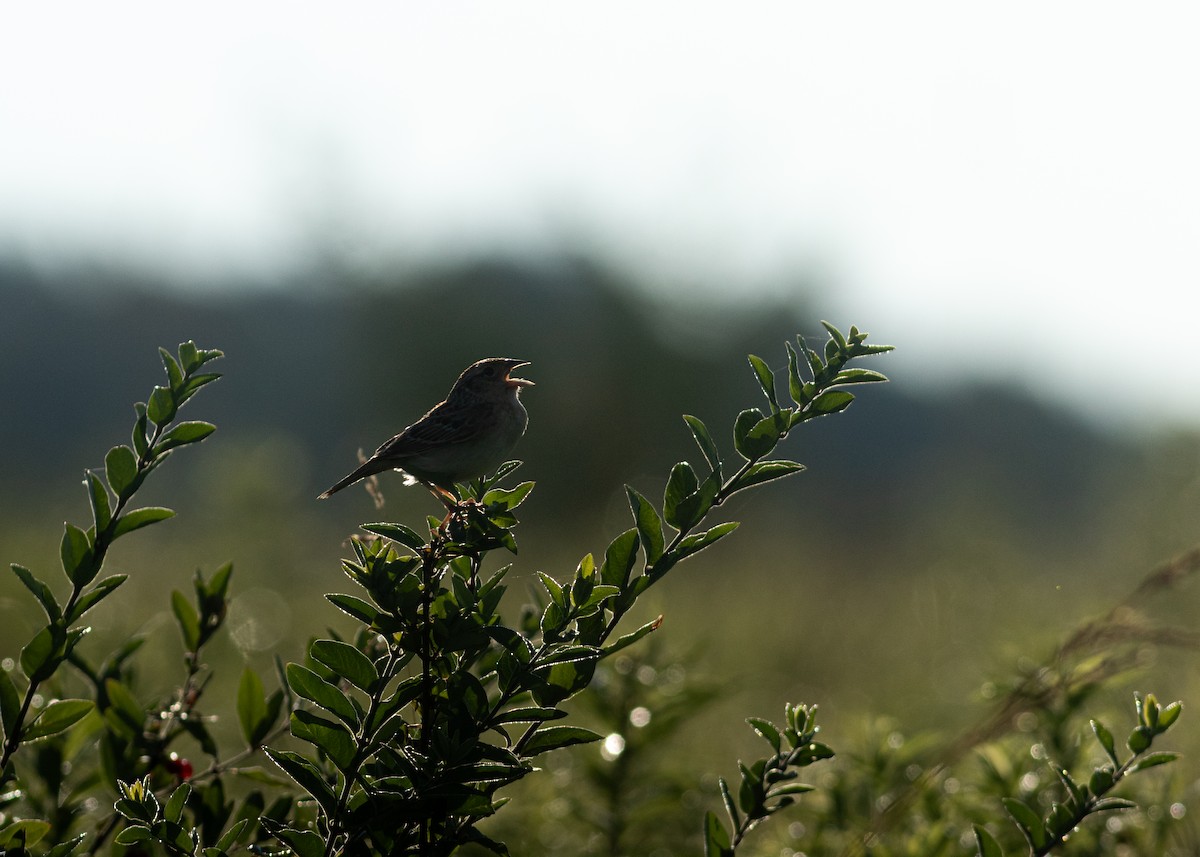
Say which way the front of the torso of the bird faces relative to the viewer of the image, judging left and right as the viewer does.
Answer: facing to the right of the viewer
